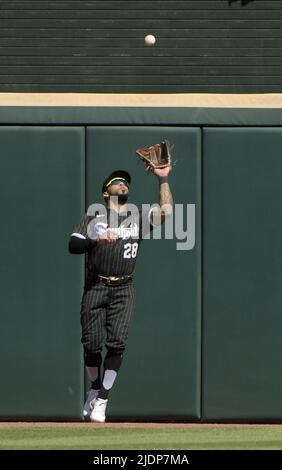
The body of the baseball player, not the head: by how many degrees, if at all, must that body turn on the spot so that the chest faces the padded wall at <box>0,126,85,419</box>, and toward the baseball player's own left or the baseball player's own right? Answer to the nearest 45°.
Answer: approximately 90° to the baseball player's own right

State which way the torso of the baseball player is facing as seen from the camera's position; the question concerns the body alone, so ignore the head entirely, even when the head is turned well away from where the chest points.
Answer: toward the camera

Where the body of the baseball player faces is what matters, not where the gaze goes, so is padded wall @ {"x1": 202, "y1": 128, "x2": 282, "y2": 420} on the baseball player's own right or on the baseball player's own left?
on the baseball player's own left
